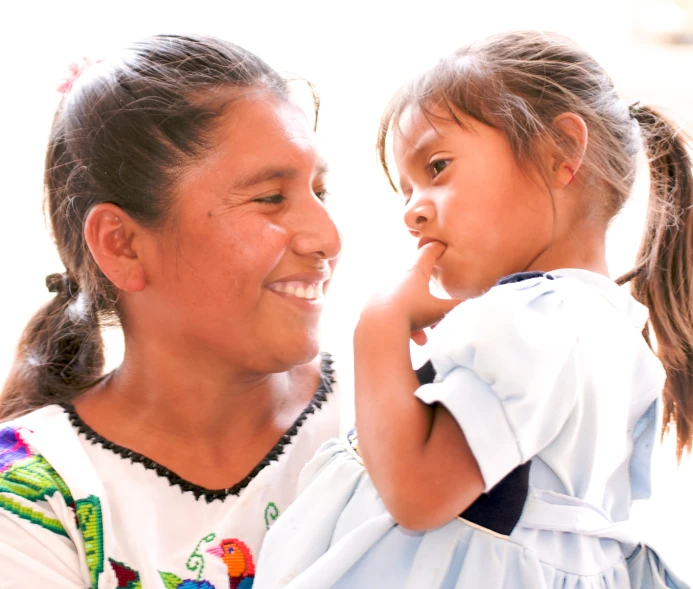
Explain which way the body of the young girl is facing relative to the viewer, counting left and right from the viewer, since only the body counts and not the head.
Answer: facing to the left of the viewer

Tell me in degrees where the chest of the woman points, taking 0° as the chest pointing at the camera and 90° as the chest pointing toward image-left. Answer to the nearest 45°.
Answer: approximately 315°
